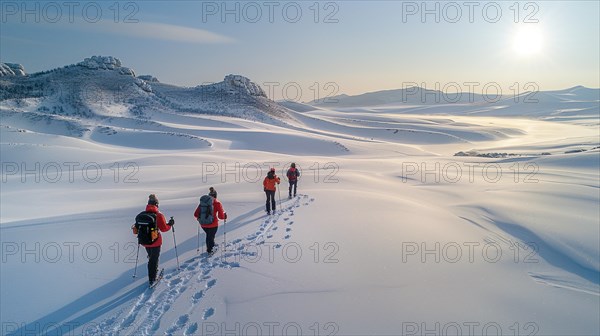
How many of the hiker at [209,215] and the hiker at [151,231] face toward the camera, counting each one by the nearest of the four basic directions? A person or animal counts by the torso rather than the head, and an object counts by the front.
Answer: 0

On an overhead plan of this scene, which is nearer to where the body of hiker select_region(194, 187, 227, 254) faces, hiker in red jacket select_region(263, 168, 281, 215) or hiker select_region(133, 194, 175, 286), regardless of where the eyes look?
the hiker in red jacket

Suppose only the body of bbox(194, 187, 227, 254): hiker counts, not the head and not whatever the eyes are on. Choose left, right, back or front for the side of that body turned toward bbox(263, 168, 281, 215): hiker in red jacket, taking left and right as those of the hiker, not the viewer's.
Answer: front

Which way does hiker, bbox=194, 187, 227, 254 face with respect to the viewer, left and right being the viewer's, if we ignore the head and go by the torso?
facing away from the viewer and to the right of the viewer

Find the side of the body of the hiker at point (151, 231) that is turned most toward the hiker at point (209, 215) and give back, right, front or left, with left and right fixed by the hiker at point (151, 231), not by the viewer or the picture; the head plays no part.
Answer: front

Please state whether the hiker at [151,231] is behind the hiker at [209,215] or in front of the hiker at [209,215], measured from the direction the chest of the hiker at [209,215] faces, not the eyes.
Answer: behind

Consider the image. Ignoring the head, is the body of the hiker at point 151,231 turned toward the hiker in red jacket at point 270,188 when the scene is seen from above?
yes

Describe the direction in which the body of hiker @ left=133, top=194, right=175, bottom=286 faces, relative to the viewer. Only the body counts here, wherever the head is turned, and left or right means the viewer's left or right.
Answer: facing away from the viewer and to the right of the viewer
